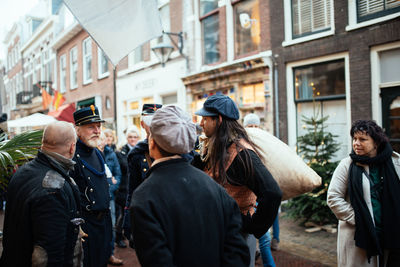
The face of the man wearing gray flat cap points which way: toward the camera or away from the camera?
away from the camera

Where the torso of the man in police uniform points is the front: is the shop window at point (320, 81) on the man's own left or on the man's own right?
on the man's own left

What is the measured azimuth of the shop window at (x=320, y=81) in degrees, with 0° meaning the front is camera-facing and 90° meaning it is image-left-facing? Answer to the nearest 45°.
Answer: approximately 45°

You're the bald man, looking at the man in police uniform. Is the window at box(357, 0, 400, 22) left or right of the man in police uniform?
right

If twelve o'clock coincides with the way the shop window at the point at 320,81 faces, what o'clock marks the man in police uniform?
The man in police uniform is roughly at 11 o'clock from the shop window.

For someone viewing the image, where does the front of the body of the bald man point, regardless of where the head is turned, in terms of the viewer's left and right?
facing away from the viewer and to the right of the viewer

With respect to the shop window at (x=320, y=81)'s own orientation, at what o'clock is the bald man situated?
The bald man is roughly at 11 o'clock from the shop window.

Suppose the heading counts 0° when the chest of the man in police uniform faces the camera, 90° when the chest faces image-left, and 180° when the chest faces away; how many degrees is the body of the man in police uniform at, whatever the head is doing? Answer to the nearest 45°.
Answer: approximately 315°

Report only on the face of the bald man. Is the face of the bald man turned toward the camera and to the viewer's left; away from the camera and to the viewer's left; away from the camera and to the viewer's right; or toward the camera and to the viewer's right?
away from the camera and to the viewer's right

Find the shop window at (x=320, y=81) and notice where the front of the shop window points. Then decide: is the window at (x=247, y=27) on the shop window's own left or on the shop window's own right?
on the shop window's own right
